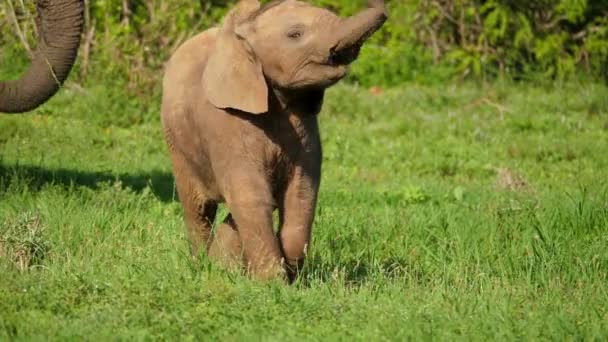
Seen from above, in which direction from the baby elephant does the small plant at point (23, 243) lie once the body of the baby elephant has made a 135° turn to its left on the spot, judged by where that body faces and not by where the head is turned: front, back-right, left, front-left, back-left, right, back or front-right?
left

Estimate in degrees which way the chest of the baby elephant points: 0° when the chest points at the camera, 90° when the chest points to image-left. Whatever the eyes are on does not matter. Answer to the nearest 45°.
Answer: approximately 315°
